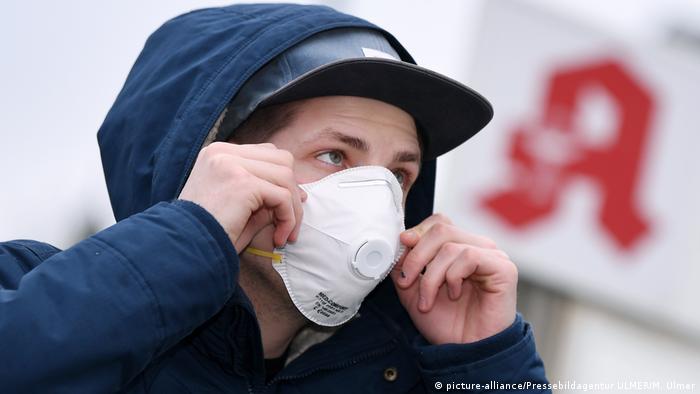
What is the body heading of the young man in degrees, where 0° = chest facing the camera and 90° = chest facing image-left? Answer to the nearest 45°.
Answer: approximately 315°

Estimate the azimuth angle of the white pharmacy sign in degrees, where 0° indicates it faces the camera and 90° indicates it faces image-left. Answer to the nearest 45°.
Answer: approximately 0°

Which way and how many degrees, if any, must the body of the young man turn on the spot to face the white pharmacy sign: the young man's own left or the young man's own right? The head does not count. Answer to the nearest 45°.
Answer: approximately 90° to the young man's own left

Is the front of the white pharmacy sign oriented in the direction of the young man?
yes
